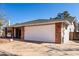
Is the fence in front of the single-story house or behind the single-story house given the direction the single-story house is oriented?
behind

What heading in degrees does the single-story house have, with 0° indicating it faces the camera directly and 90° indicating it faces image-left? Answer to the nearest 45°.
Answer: approximately 45°
